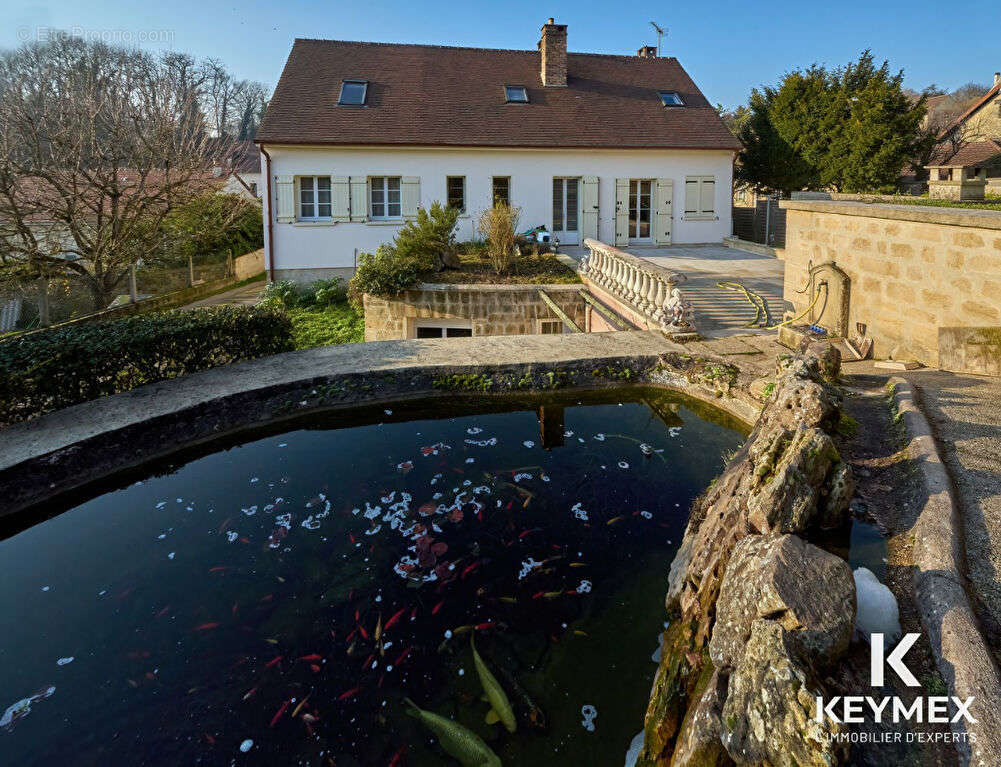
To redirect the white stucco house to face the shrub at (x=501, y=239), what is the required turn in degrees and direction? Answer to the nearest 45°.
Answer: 0° — it already faces it

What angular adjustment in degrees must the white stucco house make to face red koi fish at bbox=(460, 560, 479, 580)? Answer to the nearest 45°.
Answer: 0° — it already faces it

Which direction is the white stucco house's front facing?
toward the camera

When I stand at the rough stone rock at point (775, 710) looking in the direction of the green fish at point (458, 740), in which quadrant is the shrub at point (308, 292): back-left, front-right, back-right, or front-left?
front-right

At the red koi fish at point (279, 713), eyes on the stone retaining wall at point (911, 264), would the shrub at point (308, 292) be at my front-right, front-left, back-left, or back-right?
front-left

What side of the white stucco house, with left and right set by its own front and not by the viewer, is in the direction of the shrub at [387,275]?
front

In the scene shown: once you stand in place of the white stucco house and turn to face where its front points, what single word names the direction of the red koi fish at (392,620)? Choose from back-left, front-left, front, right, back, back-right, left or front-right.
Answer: front

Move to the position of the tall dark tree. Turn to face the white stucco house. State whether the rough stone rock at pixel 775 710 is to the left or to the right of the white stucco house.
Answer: left

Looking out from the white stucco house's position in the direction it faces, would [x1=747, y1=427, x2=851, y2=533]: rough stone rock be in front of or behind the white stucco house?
in front

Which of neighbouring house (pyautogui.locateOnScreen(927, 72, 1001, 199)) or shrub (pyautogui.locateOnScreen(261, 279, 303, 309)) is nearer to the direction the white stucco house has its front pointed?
the shrub

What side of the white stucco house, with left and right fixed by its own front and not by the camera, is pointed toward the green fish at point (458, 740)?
front

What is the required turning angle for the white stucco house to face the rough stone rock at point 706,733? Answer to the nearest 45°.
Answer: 0° — it already faces it

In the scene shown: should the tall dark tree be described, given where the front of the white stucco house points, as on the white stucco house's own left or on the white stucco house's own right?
on the white stucco house's own left

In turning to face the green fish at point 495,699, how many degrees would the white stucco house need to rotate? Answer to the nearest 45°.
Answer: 0° — it already faces it
